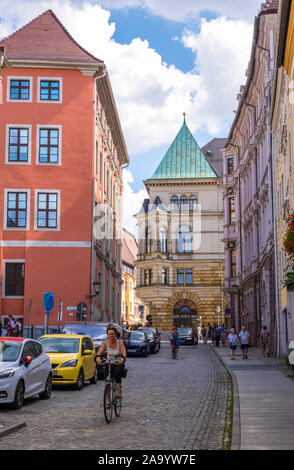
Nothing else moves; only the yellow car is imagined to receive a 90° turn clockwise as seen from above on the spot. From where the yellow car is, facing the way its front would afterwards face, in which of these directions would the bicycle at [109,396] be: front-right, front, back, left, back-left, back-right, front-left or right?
back-left

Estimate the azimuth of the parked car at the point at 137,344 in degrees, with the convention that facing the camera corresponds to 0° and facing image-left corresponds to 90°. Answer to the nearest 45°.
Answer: approximately 45°

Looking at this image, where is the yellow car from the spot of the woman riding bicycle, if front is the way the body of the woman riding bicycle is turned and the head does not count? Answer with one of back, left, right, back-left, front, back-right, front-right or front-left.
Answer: back

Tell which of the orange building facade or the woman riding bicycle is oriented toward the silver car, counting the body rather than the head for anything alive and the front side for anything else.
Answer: the orange building facade

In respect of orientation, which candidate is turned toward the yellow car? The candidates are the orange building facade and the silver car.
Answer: the orange building facade

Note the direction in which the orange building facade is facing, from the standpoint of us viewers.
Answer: facing the viewer

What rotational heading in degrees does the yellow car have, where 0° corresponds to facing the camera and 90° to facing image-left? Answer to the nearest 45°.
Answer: approximately 45°

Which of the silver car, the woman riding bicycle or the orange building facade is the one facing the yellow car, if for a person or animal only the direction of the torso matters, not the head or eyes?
the orange building facade

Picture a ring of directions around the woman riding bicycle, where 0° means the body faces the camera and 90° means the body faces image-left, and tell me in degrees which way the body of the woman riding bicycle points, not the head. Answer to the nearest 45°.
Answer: approximately 0°

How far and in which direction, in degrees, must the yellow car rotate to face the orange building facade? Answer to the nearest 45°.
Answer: approximately 135° to its right
